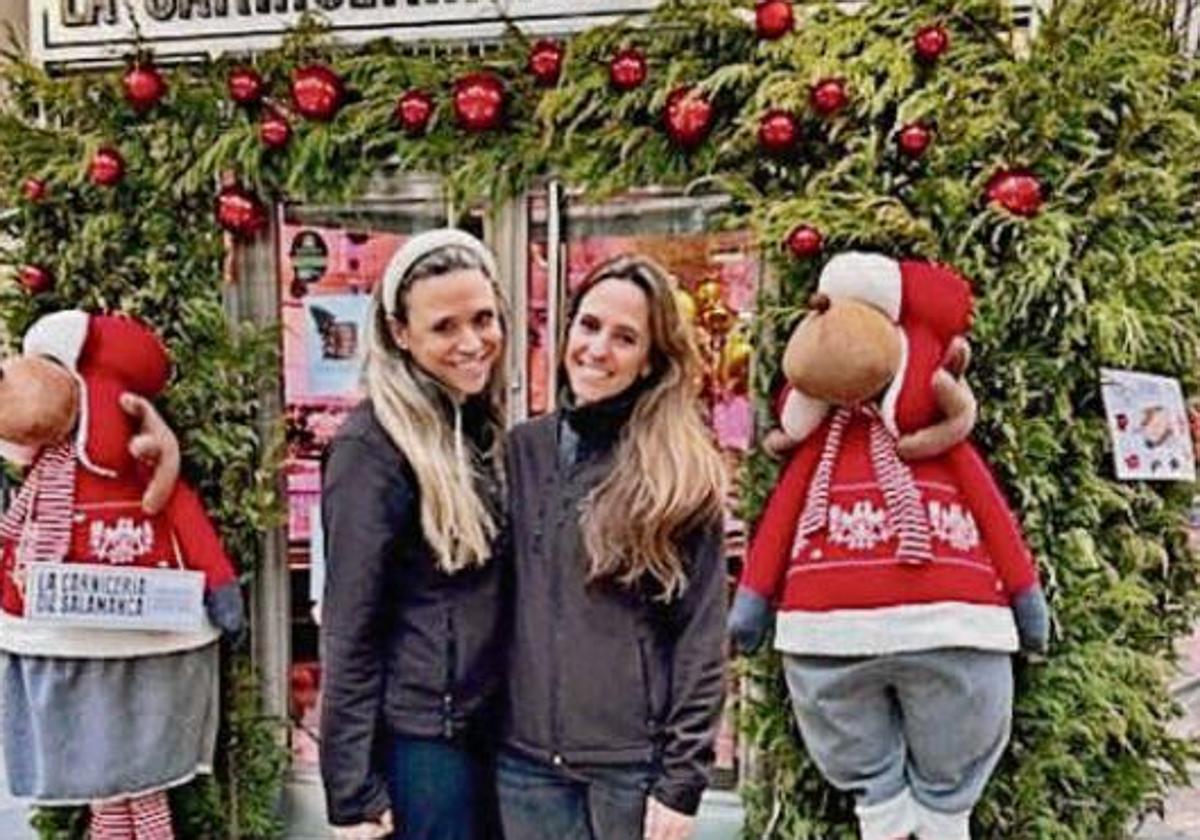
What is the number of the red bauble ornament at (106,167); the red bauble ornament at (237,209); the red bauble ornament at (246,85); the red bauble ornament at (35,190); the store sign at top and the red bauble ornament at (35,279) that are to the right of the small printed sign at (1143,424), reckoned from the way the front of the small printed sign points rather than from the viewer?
6

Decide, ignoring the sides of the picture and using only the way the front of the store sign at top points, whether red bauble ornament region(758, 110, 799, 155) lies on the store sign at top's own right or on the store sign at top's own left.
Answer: on the store sign at top's own left

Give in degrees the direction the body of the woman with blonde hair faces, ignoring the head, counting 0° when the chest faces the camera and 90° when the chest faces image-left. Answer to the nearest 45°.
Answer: approximately 315°

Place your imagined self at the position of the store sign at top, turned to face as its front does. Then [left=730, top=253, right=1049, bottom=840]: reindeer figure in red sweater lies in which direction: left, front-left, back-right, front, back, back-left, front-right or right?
front-left

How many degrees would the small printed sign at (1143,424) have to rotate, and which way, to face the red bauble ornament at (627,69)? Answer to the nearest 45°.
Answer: approximately 90° to its right

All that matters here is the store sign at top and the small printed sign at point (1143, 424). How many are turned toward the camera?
2

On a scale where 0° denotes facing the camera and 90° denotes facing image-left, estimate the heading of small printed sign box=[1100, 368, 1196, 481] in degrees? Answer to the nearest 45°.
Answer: approximately 0°

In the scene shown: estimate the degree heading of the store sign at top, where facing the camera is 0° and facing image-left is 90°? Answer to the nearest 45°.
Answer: approximately 0°
